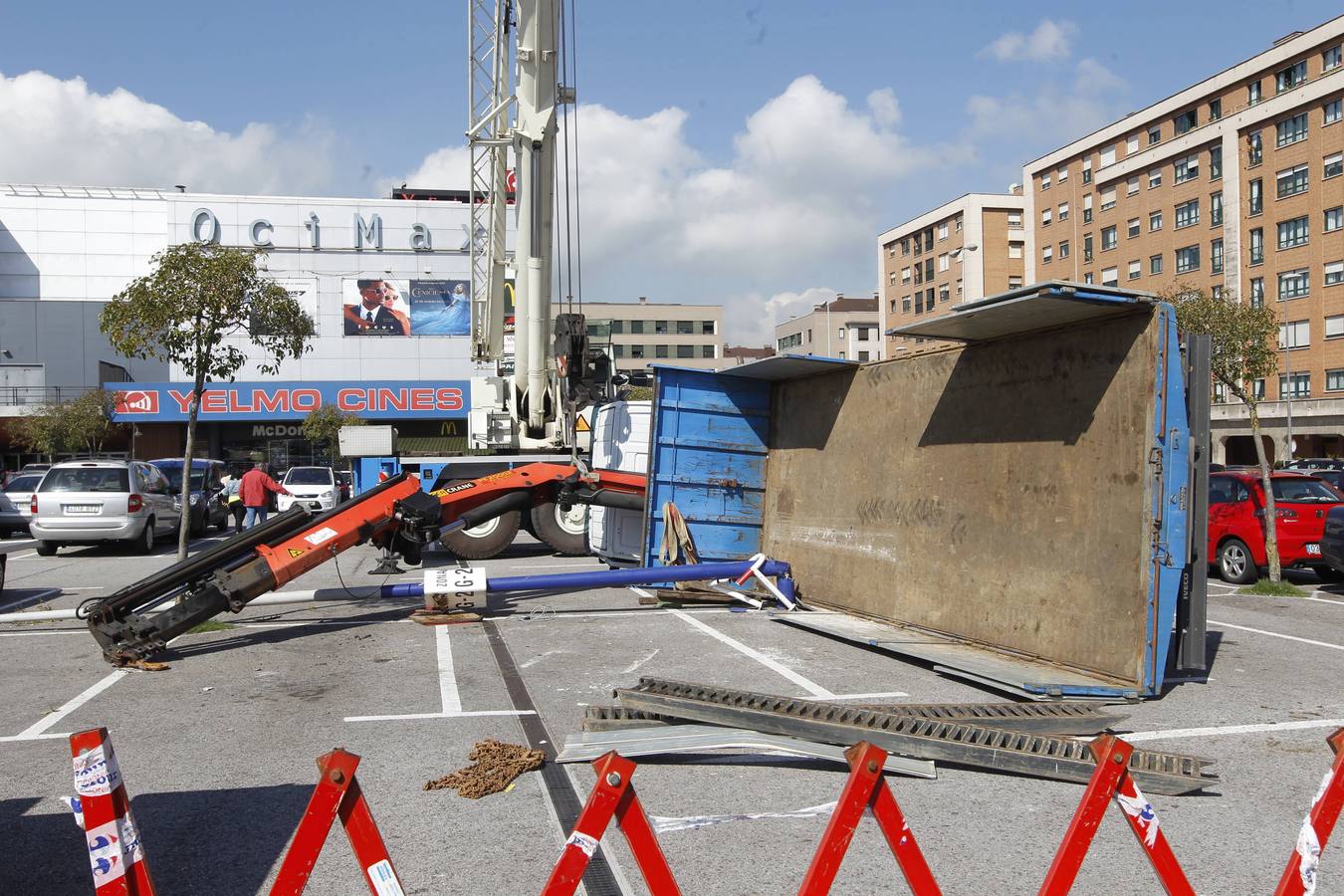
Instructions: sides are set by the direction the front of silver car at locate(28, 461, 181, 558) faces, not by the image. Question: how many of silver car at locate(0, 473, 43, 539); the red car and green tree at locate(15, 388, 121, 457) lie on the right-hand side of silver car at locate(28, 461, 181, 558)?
1

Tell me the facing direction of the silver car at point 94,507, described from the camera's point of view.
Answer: facing away from the viewer and to the right of the viewer

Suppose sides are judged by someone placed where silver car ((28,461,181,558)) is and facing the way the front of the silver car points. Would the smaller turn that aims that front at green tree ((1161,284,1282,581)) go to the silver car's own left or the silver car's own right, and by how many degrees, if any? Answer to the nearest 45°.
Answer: approximately 90° to the silver car's own right

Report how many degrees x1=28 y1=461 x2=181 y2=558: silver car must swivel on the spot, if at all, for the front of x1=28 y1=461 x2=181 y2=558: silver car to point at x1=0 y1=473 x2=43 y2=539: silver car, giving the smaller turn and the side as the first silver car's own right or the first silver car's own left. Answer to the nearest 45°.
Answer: approximately 45° to the first silver car's own left

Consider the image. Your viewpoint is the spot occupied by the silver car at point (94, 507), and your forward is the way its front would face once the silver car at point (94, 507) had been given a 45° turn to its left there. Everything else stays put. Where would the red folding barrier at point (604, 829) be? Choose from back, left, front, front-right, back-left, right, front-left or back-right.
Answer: back
